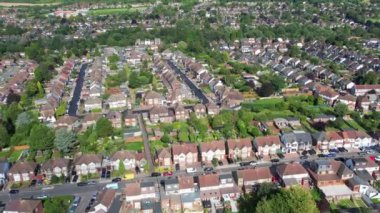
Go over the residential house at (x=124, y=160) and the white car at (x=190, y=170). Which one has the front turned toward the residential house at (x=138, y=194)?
the residential house at (x=124, y=160)

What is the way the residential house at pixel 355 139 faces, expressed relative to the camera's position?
facing the viewer

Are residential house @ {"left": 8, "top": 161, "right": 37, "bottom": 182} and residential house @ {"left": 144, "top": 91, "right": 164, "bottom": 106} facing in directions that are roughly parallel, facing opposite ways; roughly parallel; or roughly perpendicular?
roughly parallel

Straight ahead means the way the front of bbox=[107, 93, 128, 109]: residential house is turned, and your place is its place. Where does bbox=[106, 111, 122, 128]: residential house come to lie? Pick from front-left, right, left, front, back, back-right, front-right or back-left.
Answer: front

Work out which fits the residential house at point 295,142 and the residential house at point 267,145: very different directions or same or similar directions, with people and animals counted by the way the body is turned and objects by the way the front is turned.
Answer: same or similar directions

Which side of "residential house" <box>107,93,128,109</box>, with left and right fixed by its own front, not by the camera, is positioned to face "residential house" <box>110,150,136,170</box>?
front

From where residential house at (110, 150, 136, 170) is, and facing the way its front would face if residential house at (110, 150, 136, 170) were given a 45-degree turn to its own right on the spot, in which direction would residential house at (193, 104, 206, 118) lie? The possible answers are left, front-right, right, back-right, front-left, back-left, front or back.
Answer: back

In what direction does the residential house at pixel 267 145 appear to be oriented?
toward the camera

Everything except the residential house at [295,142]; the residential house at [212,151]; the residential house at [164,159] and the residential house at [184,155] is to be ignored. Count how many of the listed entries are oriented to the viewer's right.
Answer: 0

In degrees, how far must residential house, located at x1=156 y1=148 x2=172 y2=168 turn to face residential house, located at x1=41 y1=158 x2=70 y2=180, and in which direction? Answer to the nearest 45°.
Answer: approximately 90° to its right

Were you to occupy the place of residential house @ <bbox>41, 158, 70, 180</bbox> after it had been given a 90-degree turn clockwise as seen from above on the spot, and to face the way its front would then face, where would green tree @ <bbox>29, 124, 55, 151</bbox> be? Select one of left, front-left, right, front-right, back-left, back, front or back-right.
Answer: right
